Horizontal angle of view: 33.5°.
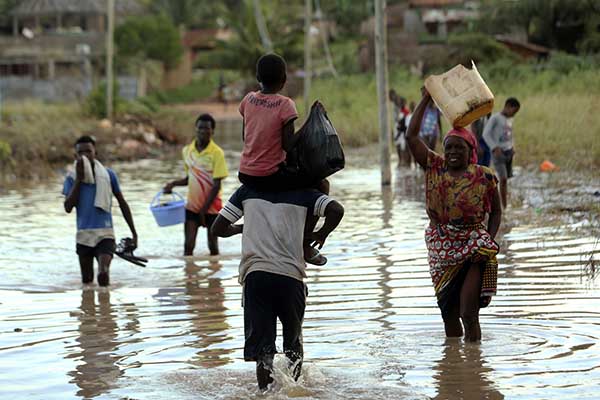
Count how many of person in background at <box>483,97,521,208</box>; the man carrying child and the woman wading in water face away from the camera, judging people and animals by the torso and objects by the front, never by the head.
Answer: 1

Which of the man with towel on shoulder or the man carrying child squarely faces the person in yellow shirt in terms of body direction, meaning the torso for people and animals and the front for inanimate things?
the man carrying child

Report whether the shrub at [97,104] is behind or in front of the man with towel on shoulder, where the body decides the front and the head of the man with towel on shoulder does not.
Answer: behind

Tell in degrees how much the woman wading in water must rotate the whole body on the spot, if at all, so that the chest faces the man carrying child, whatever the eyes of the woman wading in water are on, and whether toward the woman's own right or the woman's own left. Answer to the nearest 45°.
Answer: approximately 45° to the woman's own right

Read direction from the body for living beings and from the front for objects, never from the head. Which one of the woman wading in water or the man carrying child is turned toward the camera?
the woman wading in water

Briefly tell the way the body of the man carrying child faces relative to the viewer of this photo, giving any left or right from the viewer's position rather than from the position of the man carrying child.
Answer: facing away from the viewer

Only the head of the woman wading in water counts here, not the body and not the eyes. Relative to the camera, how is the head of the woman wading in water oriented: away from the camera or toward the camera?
toward the camera

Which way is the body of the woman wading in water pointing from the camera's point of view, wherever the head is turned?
toward the camera

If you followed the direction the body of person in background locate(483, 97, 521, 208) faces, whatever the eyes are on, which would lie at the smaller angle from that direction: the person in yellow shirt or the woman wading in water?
the woman wading in water

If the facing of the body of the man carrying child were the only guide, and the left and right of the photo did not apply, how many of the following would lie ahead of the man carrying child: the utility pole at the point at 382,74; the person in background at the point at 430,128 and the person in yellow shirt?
3

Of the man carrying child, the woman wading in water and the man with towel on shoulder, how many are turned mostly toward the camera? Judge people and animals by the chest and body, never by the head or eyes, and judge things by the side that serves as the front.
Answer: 2

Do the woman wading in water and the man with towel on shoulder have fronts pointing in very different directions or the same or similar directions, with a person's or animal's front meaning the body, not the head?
same or similar directions

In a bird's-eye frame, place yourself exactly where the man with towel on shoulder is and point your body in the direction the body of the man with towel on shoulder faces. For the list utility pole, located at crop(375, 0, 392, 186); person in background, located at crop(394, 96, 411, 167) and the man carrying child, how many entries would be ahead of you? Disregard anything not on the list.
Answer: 1

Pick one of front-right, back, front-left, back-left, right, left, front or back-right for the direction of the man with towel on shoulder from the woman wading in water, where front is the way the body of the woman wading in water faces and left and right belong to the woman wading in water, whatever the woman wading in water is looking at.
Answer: back-right

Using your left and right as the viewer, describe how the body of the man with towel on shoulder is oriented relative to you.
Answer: facing the viewer

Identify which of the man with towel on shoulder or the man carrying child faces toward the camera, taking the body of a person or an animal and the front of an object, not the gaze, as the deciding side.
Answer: the man with towel on shoulder
